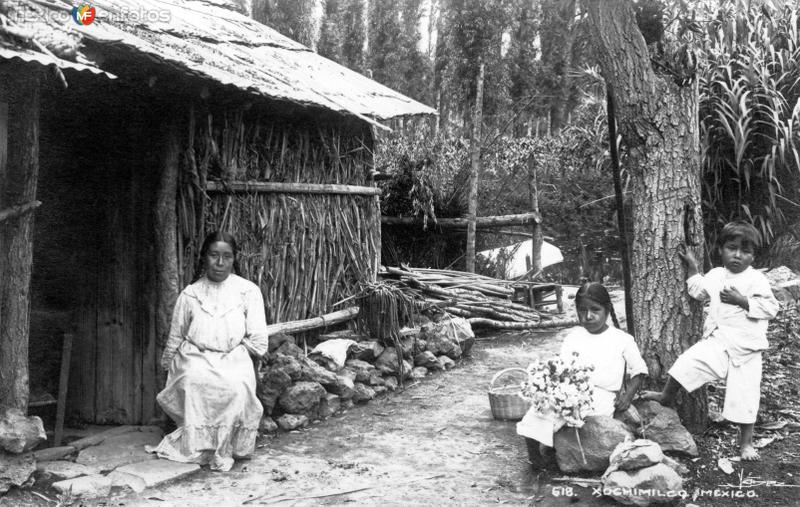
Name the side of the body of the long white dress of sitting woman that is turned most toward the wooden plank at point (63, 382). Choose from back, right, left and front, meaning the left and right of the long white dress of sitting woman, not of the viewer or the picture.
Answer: right

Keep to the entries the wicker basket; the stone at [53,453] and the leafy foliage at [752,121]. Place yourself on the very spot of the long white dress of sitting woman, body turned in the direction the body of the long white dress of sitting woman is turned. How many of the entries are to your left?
2

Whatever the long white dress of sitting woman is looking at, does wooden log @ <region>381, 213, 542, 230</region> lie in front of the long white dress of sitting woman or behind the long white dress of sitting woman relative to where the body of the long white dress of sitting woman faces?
behind

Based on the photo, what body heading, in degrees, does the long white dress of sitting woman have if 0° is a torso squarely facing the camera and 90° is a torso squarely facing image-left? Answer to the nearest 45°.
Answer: approximately 0°

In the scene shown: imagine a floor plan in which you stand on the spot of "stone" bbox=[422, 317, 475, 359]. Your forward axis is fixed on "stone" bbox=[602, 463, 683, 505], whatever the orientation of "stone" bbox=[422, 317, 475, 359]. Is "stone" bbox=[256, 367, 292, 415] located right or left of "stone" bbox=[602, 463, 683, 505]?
right

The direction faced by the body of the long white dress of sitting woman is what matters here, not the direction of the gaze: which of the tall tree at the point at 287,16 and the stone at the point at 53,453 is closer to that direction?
the stone

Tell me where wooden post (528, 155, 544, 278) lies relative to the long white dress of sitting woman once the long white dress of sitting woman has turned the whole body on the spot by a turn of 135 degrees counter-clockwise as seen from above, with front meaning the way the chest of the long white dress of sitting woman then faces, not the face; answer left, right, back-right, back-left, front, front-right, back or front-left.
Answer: front

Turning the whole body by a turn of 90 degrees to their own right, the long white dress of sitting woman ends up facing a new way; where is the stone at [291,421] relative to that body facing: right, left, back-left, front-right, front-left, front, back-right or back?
back-right

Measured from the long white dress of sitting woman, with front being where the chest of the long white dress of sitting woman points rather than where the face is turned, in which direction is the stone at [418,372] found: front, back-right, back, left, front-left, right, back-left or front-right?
back-left

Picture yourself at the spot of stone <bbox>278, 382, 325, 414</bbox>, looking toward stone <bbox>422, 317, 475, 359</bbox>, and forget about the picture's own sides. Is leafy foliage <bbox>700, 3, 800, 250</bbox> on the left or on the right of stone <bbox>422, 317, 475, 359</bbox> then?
right

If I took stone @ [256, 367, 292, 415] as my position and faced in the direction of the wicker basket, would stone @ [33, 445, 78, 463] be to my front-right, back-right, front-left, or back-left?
back-right

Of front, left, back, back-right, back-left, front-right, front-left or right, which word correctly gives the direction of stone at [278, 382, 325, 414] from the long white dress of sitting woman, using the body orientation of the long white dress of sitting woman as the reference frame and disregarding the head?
back-left
